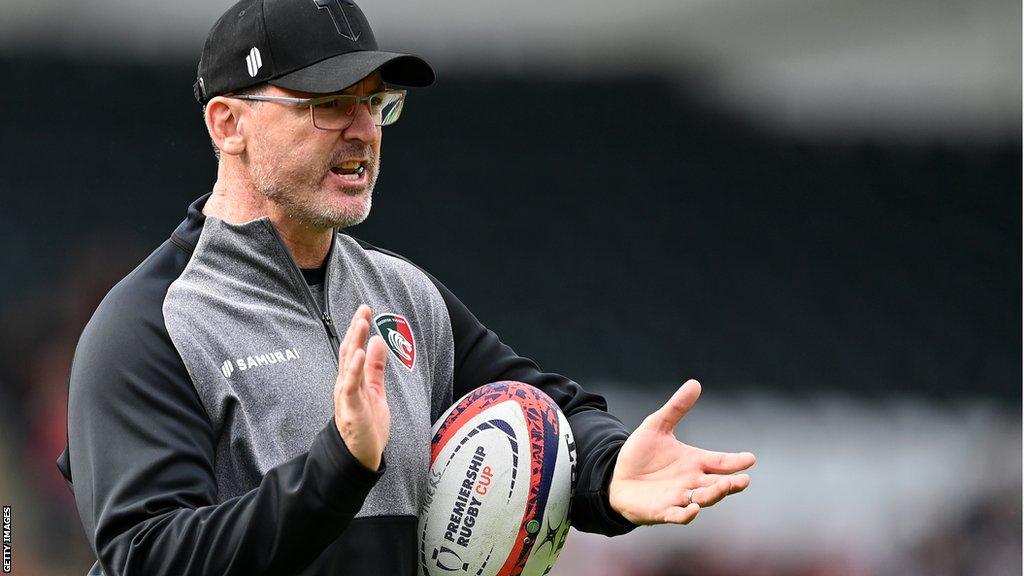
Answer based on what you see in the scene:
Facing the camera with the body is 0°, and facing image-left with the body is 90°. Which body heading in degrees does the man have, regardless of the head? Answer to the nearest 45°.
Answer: approximately 315°
